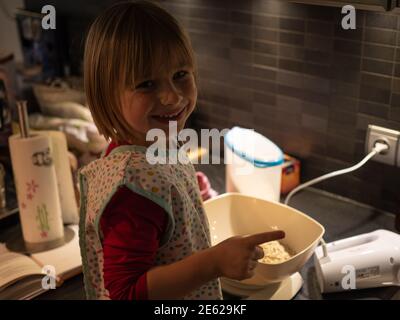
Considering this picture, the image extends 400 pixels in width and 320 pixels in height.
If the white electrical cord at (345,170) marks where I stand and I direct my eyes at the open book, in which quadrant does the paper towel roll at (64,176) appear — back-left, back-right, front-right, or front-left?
front-right

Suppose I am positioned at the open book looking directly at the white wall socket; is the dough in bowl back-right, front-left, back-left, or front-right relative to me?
front-right

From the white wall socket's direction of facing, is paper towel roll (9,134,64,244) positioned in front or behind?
in front

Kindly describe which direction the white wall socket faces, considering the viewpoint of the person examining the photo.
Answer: facing the viewer and to the left of the viewer

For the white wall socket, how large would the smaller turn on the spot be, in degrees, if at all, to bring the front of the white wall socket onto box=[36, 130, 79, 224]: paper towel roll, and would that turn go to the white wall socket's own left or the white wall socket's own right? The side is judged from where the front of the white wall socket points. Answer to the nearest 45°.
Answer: approximately 45° to the white wall socket's own right

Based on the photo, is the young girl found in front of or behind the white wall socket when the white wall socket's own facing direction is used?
in front
